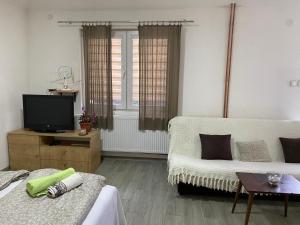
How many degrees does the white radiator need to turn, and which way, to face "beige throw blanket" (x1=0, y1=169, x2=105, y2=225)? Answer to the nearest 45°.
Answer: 0° — it already faces it

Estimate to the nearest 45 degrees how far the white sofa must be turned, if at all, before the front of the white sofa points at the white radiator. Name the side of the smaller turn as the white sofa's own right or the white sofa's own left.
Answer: approximately 90° to the white sofa's own right

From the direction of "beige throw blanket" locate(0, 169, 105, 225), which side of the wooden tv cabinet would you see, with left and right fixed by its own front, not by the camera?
front

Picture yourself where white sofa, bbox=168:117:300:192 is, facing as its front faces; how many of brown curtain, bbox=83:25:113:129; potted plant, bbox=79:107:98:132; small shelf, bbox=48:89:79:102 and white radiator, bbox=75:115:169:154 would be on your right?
4

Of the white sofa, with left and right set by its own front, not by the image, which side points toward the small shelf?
right

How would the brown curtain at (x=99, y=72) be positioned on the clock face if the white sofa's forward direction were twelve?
The brown curtain is roughly at 3 o'clock from the white sofa.

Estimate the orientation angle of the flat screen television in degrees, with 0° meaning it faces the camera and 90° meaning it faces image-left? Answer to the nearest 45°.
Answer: approximately 0°

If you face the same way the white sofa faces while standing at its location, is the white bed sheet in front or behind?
in front
